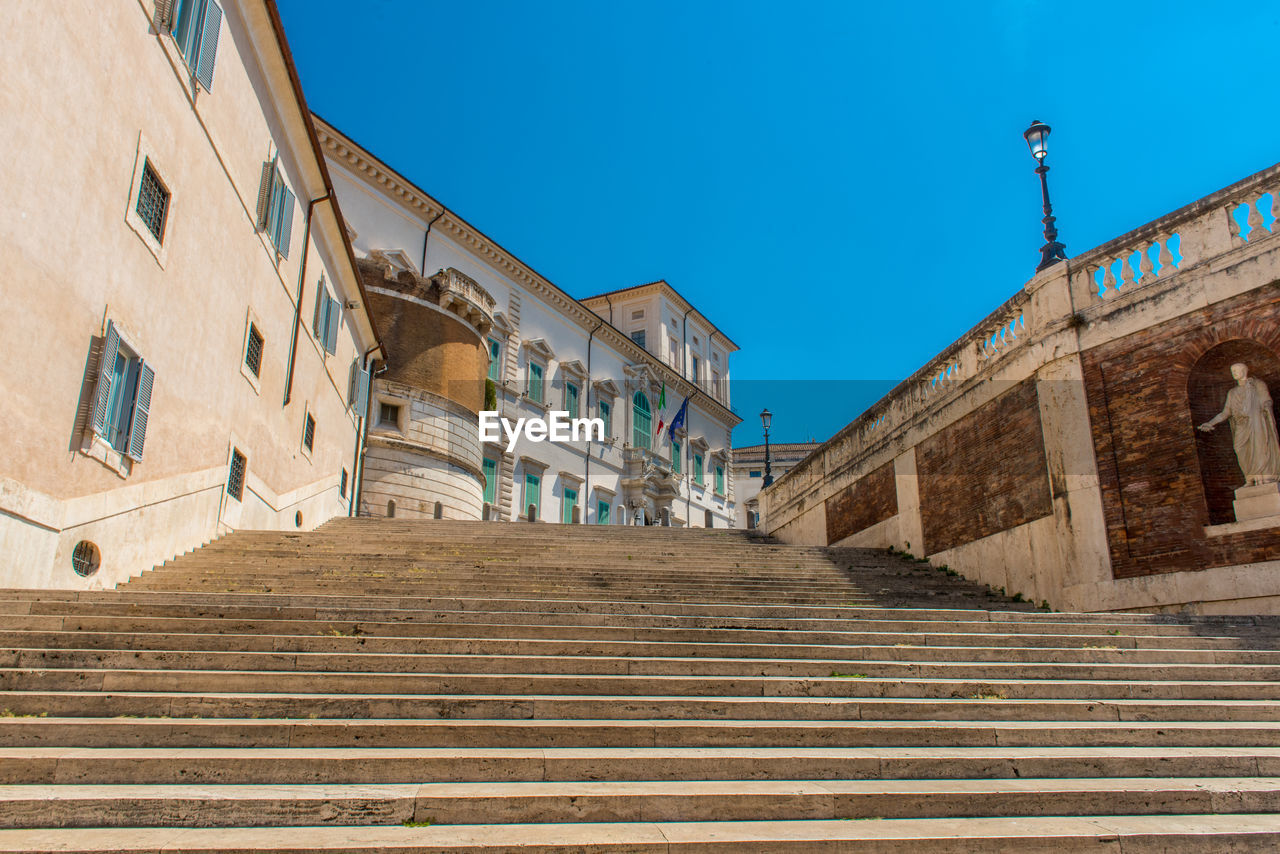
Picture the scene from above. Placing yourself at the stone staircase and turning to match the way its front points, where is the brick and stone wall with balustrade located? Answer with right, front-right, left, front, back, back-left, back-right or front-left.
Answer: back-left

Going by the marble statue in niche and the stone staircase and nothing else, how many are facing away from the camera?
0

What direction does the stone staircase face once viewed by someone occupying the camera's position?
facing the viewer

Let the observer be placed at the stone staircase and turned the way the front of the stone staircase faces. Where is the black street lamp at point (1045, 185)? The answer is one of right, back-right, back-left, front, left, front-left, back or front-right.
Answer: back-left

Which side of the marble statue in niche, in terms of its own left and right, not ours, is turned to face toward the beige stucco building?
front

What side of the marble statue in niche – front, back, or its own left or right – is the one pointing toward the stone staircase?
front

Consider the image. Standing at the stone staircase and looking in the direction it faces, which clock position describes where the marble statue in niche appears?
The marble statue in niche is roughly at 8 o'clock from the stone staircase.

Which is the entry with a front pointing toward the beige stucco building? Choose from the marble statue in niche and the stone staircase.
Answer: the marble statue in niche

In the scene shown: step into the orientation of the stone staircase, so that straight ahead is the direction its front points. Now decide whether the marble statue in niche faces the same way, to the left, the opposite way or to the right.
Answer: to the right

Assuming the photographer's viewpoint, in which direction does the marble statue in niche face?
facing the viewer and to the left of the viewer

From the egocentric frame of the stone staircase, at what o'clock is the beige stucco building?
The beige stucco building is roughly at 4 o'clock from the stone staircase.
